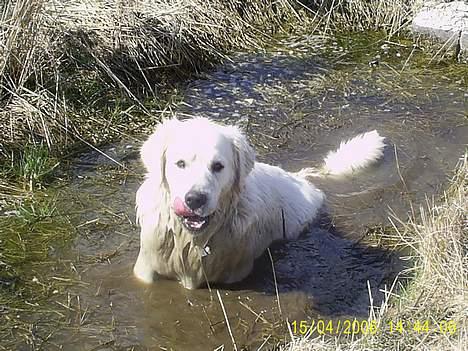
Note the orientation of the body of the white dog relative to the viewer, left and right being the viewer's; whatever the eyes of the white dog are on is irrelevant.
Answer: facing the viewer and to the left of the viewer
